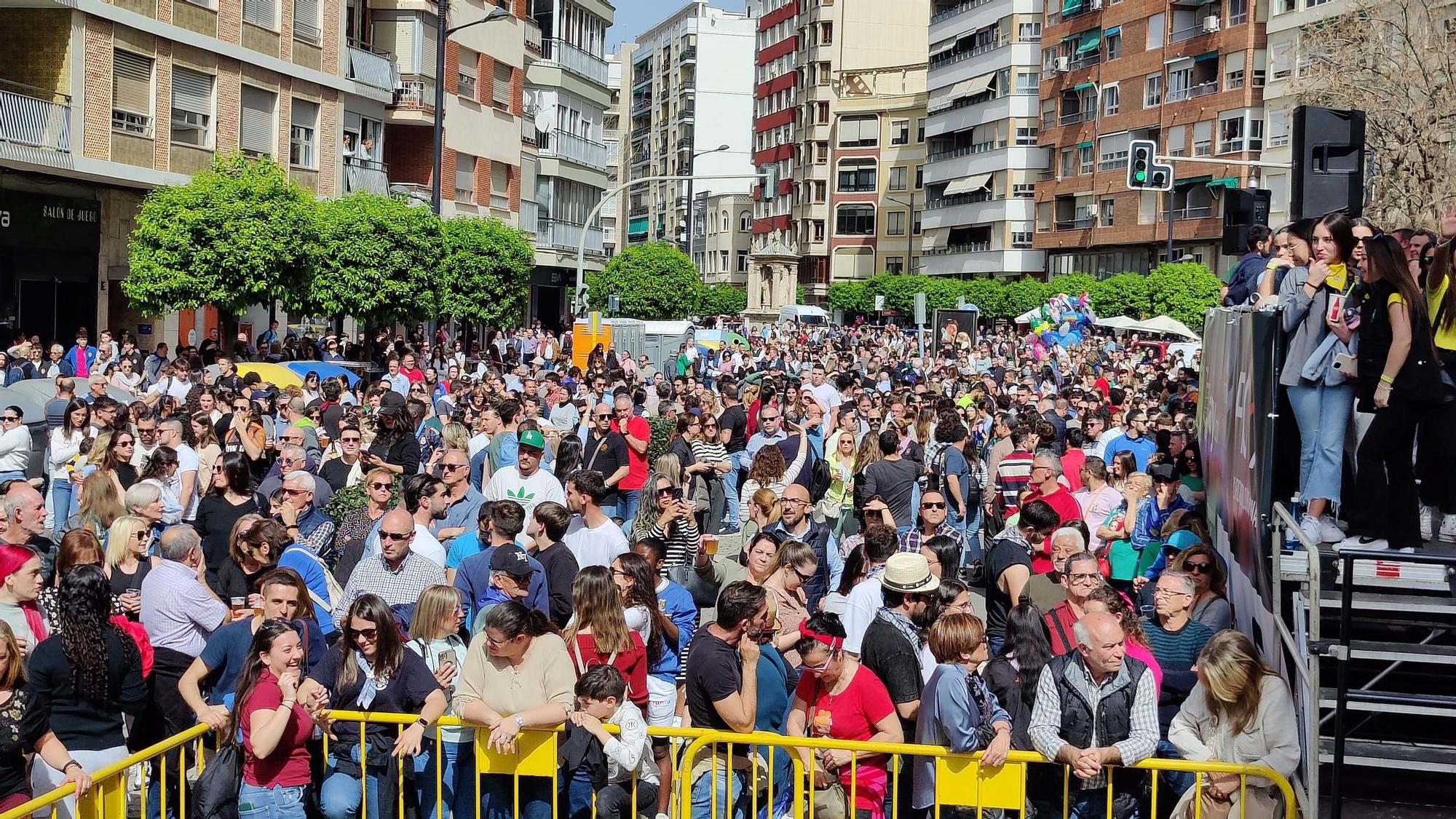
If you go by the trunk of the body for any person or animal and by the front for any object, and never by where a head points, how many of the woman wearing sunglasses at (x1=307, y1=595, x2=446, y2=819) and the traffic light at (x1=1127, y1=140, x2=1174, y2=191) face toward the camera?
2

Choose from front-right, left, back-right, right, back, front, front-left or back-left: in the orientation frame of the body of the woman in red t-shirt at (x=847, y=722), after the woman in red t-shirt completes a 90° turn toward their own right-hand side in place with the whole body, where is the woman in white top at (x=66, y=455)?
front

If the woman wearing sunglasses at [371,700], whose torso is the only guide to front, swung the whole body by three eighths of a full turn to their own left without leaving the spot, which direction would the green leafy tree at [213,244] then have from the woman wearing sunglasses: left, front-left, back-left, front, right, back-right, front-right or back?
front-left

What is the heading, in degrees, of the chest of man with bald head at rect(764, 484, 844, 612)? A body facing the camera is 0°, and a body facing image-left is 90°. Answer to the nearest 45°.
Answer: approximately 45°

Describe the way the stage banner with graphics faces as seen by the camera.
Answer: facing the viewer and to the left of the viewer

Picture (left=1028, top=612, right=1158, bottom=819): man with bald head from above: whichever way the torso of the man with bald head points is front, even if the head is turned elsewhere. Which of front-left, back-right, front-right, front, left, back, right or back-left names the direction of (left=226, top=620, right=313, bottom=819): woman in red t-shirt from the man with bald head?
right

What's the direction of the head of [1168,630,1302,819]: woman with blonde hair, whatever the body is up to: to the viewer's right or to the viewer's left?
to the viewer's left

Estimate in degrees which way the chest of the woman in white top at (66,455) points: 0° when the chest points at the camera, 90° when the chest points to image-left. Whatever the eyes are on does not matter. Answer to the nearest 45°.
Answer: approximately 315°

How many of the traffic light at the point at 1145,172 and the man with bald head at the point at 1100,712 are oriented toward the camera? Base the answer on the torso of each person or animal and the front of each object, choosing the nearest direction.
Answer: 2

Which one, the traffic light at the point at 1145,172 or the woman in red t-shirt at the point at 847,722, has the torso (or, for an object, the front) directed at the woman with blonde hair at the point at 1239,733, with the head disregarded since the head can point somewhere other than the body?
the traffic light

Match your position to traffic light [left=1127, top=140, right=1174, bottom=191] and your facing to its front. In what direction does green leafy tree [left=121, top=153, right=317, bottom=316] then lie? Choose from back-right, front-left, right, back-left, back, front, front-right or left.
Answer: right

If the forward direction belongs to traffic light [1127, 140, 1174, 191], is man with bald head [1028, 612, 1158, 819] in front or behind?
in front

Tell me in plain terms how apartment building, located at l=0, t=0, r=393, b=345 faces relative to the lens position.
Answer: facing the viewer and to the right of the viewer
